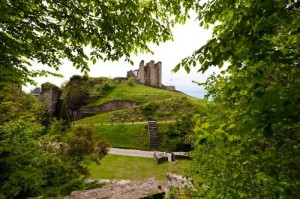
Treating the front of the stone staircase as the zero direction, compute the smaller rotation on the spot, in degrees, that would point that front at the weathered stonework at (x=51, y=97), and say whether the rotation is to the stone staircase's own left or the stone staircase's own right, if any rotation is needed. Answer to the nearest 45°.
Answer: approximately 135° to the stone staircase's own right

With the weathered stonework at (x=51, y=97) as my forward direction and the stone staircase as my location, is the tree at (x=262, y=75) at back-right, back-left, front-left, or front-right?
back-left

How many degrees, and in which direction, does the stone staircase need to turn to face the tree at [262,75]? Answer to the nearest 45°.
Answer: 0° — it already faces it

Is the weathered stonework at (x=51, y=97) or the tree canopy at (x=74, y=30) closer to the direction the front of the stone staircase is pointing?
the tree canopy

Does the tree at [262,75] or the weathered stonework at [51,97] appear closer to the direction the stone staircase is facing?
the tree

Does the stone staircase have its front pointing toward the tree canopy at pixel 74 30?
yes

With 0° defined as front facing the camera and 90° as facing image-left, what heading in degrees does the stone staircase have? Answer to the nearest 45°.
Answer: approximately 0°
